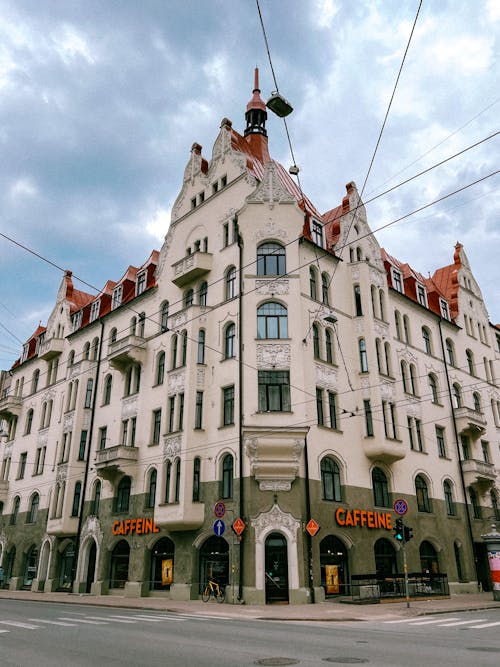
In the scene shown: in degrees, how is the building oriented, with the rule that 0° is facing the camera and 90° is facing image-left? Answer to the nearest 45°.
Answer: approximately 0°
